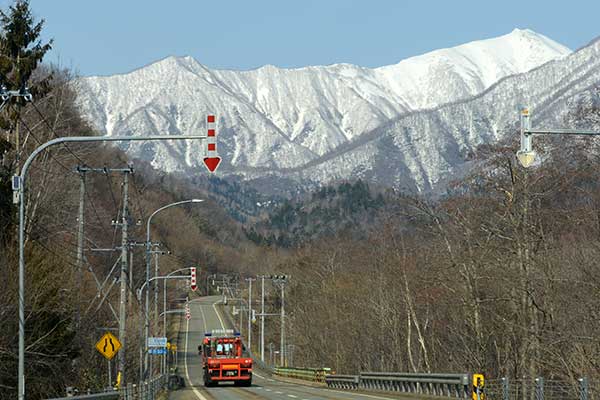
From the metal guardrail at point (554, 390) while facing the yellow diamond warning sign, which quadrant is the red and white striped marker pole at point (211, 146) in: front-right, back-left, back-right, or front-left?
front-left

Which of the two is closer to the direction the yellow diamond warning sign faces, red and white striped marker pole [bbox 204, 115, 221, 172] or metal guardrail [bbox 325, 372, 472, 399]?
the red and white striped marker pole

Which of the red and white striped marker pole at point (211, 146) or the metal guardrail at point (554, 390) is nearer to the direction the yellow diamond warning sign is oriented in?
the red and white striped marker pole

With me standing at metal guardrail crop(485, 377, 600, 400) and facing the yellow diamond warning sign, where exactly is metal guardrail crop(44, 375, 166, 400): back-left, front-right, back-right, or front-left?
front-left

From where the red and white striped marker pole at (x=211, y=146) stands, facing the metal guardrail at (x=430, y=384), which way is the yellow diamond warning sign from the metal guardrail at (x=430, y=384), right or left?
left

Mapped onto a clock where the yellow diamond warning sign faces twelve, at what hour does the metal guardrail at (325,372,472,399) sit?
The metal guardrail is roughly at 9 o'clock from the yellow diamond warning sign.

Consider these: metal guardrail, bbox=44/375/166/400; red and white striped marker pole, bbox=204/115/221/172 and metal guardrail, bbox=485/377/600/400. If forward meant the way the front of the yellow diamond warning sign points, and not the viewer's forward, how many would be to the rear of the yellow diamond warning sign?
0

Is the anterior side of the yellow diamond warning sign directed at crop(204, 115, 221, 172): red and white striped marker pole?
yes

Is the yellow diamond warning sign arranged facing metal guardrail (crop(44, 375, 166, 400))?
yes

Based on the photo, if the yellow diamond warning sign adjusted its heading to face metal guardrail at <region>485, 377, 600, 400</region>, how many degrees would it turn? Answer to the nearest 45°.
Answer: approximately 45° to its left

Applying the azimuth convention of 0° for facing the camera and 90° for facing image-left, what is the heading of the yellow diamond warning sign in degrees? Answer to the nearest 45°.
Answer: approximately 0°
